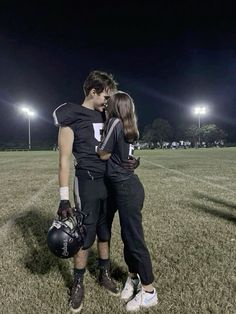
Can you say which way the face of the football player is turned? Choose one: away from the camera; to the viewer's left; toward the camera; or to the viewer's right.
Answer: to the viewer's right

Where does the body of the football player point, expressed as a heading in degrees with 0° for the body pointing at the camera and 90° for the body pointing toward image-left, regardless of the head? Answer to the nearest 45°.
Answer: approximately 315°

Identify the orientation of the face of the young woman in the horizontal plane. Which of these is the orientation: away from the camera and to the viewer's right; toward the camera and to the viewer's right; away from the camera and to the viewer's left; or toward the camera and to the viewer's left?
away from the camera and to the viewer's left
